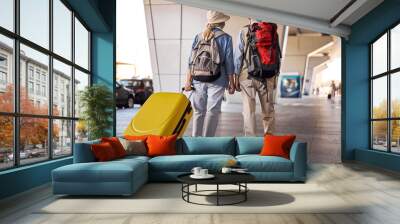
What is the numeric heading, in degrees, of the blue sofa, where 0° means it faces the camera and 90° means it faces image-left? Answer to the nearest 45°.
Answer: approximately 0°

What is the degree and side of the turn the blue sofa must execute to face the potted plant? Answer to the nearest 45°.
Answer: approximately 135° to its right

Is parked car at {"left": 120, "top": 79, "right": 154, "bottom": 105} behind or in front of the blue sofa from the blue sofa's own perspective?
behind

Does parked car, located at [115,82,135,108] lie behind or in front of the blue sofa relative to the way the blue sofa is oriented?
behind

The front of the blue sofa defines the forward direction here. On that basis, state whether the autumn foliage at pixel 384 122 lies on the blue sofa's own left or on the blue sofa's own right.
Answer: on the blue sofa's own left

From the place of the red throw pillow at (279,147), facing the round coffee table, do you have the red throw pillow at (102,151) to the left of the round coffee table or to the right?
right
